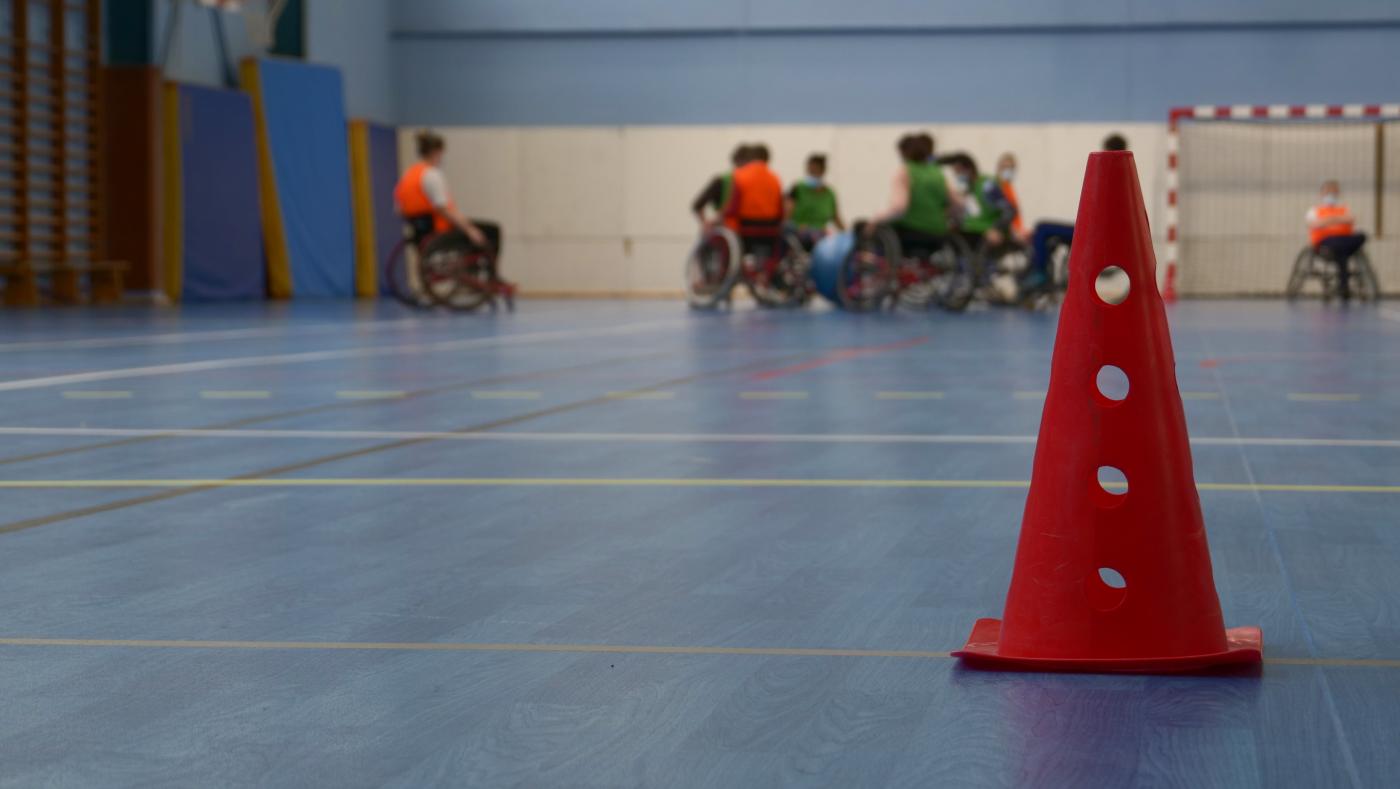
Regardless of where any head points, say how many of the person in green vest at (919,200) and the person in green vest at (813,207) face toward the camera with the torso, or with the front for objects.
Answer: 1

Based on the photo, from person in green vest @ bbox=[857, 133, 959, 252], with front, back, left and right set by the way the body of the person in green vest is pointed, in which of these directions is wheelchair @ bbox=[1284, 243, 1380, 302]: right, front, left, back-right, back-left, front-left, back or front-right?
right

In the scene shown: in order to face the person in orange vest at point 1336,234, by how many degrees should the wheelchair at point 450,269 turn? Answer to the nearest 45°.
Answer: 0° — it already faces them

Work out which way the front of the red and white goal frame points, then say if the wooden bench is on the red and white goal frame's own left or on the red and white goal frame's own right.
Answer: on the red and white goal frame's own right

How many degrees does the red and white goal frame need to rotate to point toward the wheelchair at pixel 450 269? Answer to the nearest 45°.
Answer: approximately 45° to its right

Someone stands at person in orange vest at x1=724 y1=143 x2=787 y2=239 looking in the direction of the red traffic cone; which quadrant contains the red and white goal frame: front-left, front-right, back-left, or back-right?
back-left

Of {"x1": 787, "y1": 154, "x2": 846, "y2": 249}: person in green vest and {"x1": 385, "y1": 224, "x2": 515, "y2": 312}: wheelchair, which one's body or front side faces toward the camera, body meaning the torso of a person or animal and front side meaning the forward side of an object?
the person in green vest

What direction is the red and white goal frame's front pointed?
toward the camera

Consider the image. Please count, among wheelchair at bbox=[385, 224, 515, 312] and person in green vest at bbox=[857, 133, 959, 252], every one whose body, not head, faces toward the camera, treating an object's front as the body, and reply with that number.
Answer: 0

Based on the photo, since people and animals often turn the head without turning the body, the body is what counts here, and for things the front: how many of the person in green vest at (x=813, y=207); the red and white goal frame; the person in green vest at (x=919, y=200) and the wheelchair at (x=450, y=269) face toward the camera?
2

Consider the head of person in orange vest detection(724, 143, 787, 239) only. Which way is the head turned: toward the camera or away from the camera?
away from the camera

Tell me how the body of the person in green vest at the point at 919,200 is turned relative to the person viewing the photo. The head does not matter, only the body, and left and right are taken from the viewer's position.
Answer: facing away from the viewer and to the left of the viewer

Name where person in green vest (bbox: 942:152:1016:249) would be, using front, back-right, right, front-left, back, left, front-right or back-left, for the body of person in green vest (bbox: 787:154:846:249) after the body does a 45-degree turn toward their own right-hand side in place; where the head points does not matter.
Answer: left

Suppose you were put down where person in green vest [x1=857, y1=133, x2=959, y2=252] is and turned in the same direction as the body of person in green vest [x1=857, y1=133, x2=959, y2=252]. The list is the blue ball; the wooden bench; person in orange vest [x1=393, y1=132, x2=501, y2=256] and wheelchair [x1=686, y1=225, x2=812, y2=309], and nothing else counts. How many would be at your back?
0

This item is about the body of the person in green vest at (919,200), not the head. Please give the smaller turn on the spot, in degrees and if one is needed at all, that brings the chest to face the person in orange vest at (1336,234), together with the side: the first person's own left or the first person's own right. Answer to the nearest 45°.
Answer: approximately 90° to the first person's own right

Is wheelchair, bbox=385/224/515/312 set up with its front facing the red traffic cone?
no

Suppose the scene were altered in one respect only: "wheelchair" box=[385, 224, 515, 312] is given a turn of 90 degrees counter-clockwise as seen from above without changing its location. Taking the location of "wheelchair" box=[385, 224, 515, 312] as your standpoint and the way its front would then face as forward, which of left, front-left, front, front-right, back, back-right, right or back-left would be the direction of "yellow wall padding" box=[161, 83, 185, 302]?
front-left

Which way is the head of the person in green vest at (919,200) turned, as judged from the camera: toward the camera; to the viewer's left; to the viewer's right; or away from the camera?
away from the camera

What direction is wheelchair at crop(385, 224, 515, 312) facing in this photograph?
to the viewer's right

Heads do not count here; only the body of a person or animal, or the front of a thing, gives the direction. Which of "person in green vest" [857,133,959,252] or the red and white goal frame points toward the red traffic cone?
the red and white goal frame

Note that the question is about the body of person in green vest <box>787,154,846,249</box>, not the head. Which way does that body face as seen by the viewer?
toward the camera

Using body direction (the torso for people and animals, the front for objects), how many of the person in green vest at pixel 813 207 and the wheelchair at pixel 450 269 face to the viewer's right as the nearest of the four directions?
1
